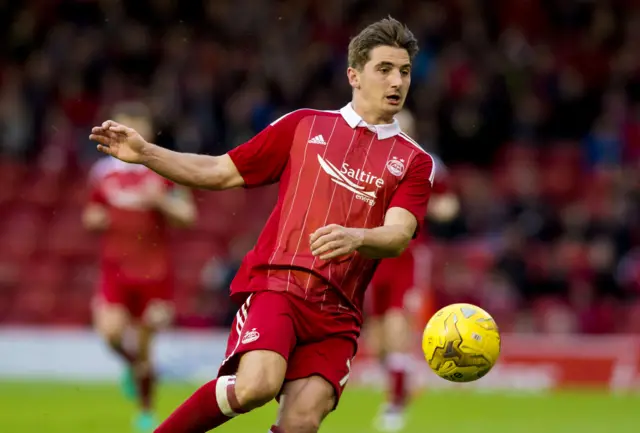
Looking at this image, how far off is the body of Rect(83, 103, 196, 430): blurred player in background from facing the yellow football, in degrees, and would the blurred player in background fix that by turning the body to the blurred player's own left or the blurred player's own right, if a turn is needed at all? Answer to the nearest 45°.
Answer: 0° — they already face it

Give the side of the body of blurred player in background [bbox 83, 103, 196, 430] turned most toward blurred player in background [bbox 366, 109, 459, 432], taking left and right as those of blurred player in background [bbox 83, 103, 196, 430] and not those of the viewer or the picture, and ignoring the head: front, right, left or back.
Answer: left

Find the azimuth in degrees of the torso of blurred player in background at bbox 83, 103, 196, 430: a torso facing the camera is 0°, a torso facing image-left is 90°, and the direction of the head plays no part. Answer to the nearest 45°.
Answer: approximately 0°

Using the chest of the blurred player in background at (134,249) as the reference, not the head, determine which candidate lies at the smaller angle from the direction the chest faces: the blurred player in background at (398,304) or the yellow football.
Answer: the yellow football
